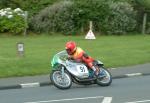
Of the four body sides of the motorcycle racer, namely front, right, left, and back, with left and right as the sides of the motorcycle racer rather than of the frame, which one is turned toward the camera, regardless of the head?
left

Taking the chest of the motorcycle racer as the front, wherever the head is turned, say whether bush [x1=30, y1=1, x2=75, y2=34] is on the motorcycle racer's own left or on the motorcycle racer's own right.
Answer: on the motorcycle racer's own right

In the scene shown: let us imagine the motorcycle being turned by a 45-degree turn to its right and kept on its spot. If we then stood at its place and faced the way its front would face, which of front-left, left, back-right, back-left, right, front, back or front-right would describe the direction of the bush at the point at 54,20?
right

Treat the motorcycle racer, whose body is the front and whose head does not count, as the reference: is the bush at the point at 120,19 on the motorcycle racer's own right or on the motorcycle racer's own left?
on the motorcycle racer's own right

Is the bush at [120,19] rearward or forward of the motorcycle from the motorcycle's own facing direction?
rearward

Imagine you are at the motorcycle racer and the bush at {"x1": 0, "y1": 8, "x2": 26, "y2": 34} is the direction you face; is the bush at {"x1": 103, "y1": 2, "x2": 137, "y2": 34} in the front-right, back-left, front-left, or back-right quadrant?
front-right
